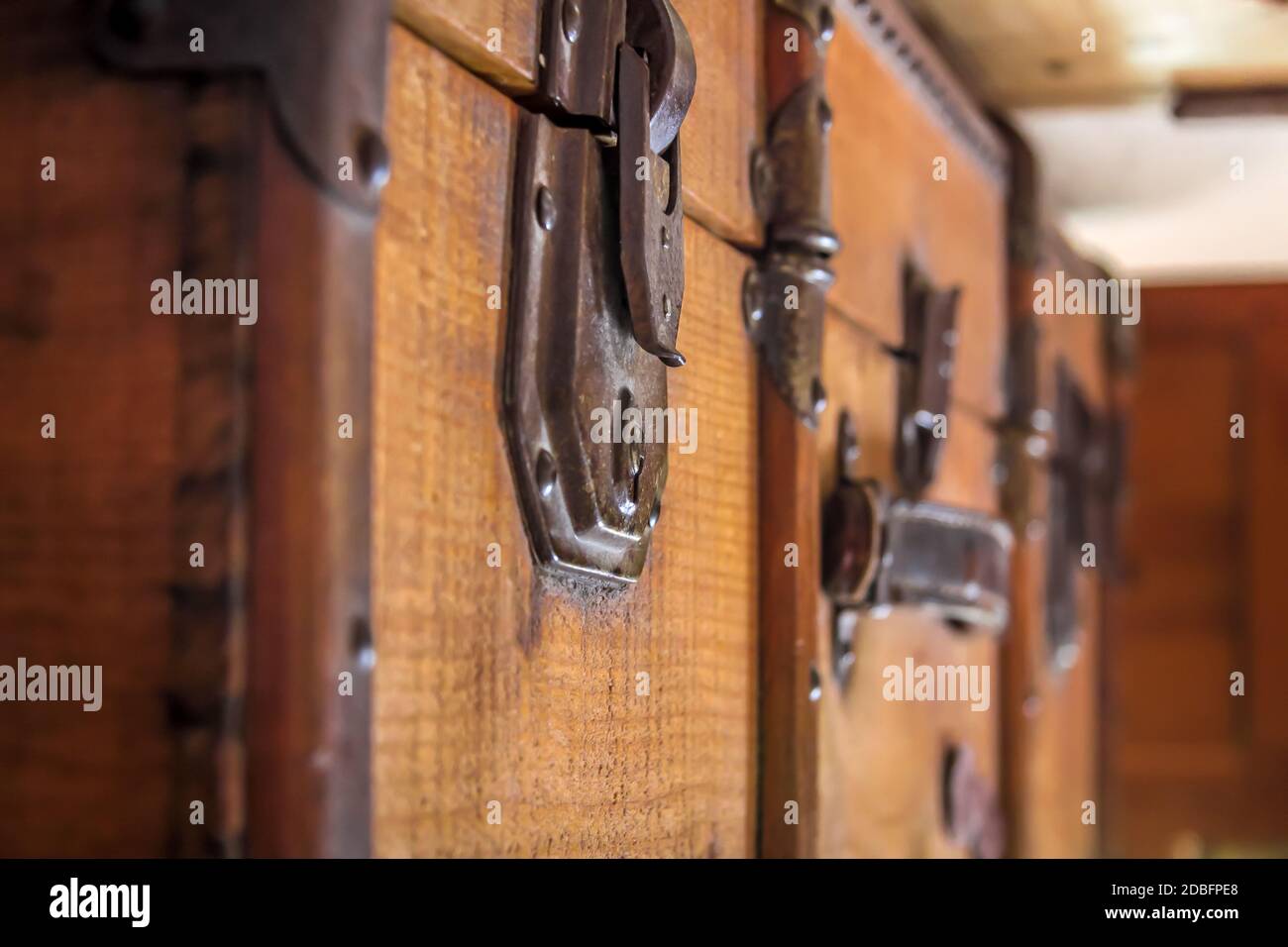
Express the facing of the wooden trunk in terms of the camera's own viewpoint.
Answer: facing the viewer and to the right of the viewer
